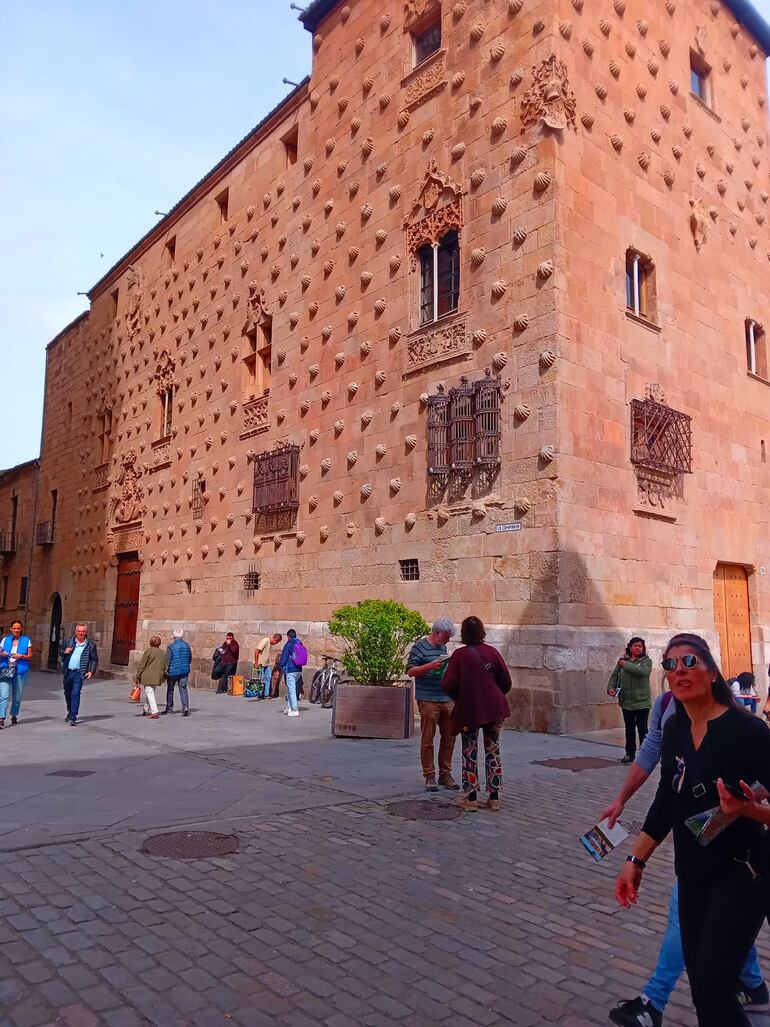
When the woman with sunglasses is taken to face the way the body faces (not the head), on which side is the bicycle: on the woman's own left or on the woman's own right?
on the woman's own right

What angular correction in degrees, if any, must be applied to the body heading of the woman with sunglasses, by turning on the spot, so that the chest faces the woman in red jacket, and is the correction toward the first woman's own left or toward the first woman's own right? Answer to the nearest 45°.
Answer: approximately 90° to the first woman's own right

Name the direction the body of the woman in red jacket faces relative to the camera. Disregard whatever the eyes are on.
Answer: away from the camera

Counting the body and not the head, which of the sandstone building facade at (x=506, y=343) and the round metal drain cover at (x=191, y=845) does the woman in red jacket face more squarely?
the sandstone building facade

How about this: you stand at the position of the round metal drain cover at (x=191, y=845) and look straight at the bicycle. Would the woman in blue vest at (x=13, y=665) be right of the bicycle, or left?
left

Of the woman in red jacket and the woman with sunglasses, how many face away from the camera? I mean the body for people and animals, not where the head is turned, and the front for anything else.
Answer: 1

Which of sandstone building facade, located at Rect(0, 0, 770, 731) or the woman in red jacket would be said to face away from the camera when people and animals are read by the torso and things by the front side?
the woman in red jacket

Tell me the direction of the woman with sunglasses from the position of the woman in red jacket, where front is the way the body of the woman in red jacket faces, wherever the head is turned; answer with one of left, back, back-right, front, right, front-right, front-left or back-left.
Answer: back

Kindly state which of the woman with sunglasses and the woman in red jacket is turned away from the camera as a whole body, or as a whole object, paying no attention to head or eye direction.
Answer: the woman in red jacket

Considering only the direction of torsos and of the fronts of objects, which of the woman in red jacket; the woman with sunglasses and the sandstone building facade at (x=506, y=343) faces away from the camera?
the woman in red jacket

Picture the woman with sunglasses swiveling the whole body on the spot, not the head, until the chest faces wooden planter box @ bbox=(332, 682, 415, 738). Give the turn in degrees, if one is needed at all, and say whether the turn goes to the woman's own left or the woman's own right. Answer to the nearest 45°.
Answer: approximately 90° to the woman's own right
